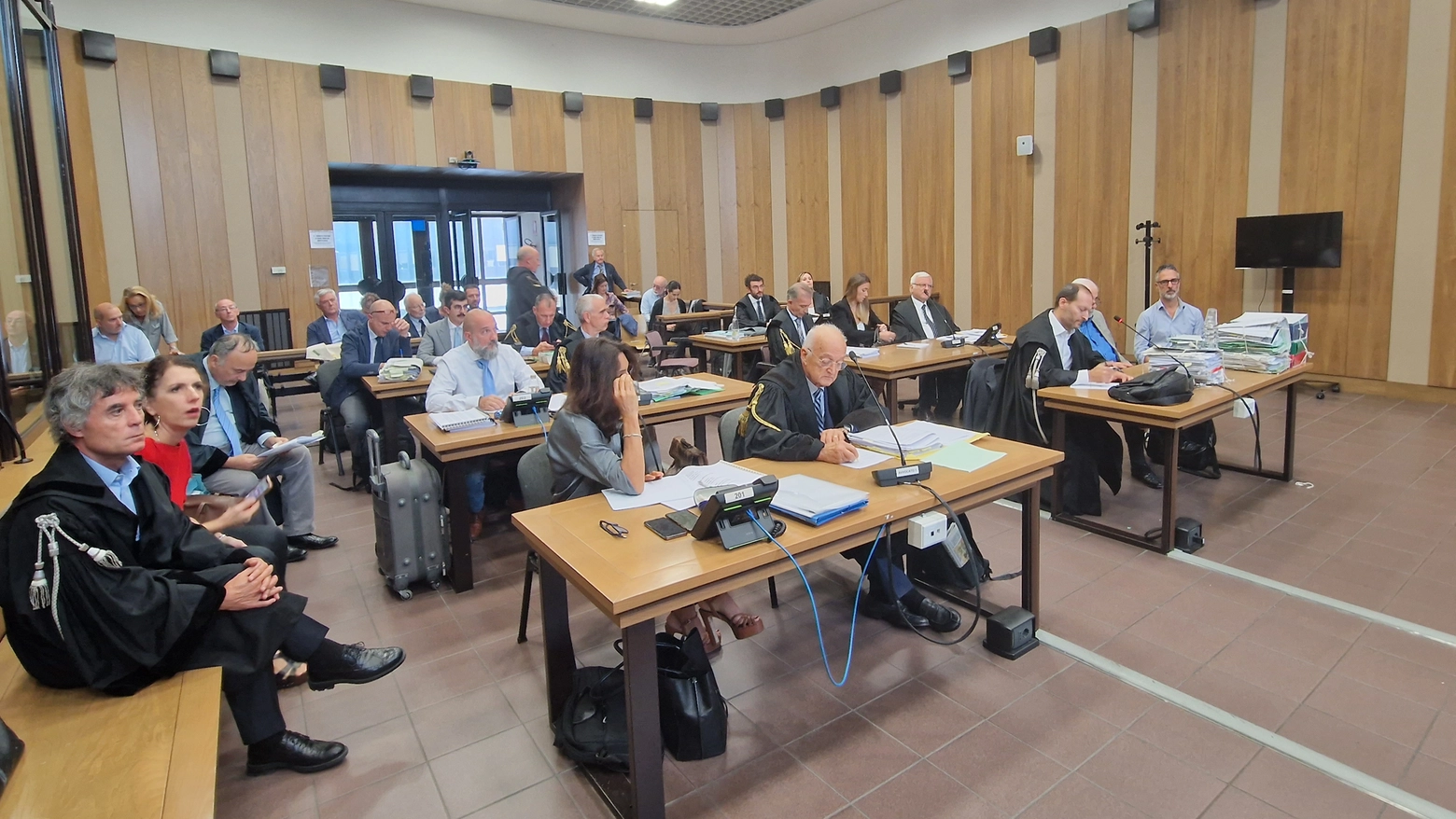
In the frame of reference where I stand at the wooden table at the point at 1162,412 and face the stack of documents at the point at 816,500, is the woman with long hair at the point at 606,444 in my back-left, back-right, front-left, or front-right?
front-right

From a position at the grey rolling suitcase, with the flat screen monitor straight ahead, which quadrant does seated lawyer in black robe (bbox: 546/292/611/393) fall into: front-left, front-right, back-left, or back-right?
front-left

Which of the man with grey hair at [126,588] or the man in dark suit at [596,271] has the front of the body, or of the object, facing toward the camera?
the man in dark suit

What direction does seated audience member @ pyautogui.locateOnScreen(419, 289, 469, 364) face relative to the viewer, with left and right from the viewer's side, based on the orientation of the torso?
facing the viewer and to the right of the viewer

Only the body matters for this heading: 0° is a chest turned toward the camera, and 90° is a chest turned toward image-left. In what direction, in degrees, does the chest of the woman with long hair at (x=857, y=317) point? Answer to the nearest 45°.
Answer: approximately 315°

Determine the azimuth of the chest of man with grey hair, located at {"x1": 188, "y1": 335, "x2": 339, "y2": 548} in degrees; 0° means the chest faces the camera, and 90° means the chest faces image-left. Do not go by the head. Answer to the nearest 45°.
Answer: approximately 315°

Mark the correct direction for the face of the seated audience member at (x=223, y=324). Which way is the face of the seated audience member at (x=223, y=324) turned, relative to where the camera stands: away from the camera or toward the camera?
toward the camera

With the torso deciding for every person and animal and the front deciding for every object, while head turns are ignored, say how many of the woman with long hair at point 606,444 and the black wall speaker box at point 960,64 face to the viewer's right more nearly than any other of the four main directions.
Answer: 1

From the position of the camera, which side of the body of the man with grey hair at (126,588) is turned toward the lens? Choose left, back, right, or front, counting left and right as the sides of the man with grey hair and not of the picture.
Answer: right

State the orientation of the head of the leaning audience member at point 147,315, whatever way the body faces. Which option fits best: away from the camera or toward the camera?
toward the camera

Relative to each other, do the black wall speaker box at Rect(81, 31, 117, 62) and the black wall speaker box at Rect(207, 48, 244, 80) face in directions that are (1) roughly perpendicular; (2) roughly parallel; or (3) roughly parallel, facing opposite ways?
roughly parallel

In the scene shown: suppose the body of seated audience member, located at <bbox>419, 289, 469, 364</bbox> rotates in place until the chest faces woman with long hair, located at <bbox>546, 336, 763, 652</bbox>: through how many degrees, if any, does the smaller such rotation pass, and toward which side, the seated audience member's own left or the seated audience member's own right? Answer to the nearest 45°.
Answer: approximately 45° to the seated audience member's own right

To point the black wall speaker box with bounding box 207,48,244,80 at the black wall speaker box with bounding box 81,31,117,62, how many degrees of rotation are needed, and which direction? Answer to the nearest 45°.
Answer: approximately 135° to its right

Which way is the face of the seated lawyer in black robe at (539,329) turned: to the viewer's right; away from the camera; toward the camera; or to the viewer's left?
toward the camera

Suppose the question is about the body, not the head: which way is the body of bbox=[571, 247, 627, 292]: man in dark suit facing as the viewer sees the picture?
toward the camera

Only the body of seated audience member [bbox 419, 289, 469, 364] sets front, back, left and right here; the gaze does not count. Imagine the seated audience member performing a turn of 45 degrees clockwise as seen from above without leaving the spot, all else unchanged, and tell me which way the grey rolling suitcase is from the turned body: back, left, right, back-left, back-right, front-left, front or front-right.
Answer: front
